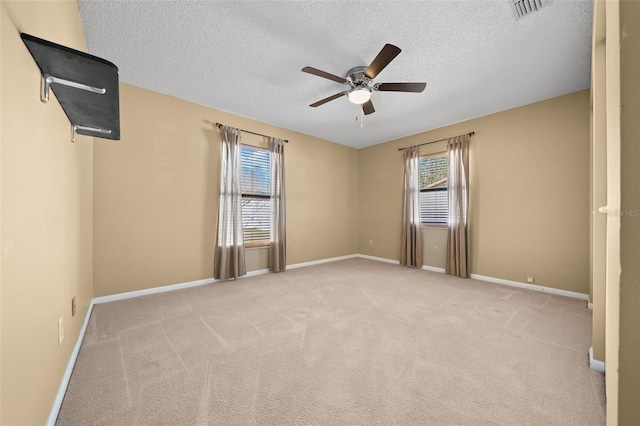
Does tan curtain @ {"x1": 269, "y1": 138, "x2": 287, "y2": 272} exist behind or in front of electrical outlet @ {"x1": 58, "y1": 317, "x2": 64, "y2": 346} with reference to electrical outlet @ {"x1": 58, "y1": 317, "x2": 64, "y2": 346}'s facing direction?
in front

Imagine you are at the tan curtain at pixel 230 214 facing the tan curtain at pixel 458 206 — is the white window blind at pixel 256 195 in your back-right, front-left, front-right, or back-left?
front-left

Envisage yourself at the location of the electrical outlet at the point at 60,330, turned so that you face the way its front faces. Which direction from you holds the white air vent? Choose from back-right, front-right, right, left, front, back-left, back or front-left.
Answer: front-right

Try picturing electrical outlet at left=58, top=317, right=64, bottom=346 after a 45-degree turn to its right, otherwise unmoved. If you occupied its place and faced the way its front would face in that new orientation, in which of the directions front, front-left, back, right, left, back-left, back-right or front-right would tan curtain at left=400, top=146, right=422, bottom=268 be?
front-left

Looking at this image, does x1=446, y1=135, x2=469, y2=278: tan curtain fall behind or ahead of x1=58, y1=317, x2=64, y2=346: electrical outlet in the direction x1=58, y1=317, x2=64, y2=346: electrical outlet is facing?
ahead

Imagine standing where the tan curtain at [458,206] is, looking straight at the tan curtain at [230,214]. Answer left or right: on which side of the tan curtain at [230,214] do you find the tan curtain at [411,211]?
right

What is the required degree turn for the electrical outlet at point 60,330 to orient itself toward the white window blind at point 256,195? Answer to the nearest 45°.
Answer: approximately 45° to its left

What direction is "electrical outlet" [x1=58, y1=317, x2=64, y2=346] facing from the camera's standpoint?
to the viewer's right

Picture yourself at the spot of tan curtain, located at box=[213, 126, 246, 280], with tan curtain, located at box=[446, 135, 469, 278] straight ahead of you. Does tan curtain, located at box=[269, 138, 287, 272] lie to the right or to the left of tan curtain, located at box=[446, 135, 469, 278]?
left

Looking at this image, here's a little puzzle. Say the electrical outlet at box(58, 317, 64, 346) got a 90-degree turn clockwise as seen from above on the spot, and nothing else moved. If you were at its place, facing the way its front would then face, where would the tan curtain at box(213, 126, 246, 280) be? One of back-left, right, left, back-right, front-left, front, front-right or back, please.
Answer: back-left
